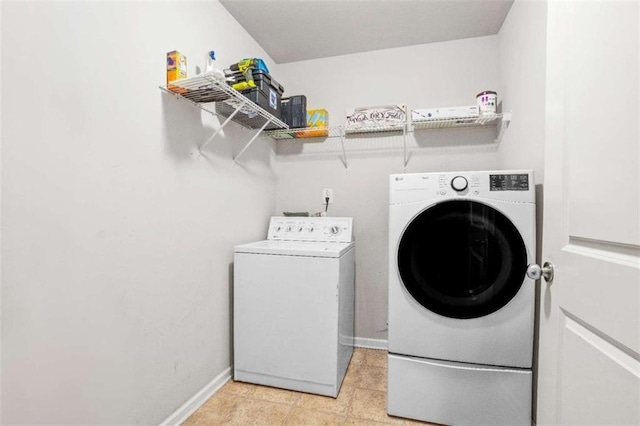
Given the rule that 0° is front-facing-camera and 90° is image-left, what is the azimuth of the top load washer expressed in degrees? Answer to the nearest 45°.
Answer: approximately 0°

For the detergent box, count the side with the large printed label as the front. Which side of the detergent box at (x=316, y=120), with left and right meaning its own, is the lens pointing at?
front

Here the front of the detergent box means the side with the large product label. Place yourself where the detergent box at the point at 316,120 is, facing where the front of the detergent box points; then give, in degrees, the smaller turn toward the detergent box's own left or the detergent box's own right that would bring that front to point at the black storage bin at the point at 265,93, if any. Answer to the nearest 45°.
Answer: approximately 45° to the detergent box's own right

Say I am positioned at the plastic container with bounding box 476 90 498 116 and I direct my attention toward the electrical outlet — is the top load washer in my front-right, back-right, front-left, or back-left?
front-left

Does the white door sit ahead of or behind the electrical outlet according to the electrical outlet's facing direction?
ahead

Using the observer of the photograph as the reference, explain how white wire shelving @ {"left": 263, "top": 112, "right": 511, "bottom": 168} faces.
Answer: facing the viewer

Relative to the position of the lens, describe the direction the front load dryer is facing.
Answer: facing the viewer

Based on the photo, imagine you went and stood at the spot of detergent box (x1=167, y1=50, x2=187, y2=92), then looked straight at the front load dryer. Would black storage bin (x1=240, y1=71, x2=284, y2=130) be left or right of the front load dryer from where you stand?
left

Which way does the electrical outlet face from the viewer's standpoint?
toward the camera
